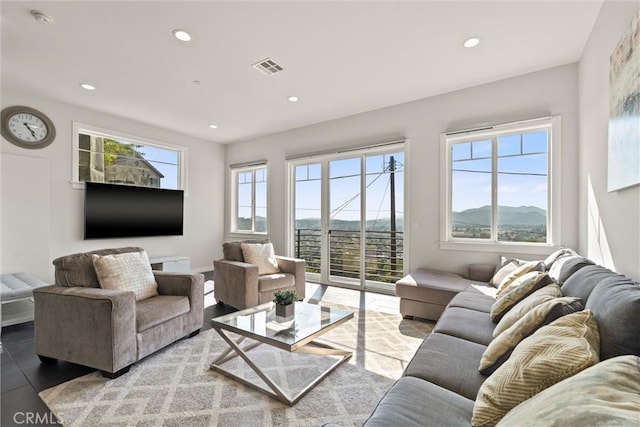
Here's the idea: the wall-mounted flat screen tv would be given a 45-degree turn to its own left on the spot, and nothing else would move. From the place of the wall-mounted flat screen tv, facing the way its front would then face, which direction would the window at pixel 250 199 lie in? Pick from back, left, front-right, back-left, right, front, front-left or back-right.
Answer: front

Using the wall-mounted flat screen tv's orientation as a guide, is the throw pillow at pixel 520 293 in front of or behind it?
in front

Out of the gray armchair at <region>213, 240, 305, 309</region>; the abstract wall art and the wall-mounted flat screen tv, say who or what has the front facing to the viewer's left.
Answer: the abstract wall art

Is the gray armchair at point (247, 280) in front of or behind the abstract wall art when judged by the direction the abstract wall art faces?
in front

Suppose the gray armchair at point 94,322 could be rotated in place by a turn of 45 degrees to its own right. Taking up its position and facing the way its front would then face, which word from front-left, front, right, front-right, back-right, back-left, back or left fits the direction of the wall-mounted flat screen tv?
back

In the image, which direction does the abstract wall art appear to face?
to the viewer's left

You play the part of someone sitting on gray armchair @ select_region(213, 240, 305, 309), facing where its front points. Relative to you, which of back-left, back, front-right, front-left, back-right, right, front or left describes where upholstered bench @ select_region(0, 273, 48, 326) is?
back-right

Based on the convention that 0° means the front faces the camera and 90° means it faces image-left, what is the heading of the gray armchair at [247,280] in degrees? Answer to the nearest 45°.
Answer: approximately 315°

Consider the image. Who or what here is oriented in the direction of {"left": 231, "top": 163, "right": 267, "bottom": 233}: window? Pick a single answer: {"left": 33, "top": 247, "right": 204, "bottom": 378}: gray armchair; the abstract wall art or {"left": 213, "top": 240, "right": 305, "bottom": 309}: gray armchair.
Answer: the abstract wall art

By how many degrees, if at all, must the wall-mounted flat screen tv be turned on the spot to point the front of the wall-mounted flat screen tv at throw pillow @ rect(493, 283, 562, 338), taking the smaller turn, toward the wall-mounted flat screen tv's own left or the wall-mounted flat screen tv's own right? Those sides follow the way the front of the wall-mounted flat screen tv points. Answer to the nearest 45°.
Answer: approximately 45° to the wall-mounted flat screen tv's own right

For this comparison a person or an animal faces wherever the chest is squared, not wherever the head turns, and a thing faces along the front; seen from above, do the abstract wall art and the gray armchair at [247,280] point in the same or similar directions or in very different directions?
very different directions

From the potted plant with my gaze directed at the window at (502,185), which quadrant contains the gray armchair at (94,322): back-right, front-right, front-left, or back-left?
back-left

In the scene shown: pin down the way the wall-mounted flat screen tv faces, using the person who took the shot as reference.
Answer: facing the viewer and to the right of the viewer

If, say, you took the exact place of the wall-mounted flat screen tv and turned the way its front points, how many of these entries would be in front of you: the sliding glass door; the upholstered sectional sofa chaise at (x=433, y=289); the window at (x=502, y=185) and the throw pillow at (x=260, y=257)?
4

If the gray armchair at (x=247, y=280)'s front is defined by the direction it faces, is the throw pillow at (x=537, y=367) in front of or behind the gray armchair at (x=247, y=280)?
in front
